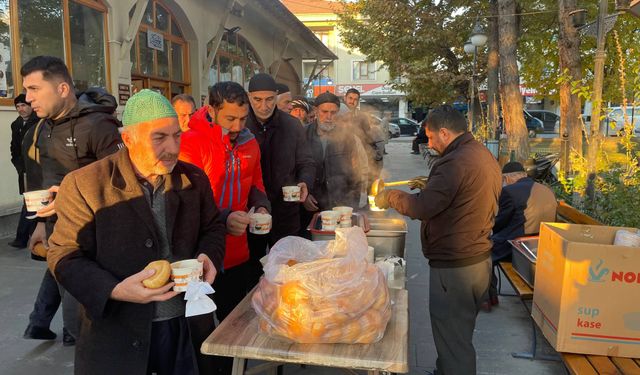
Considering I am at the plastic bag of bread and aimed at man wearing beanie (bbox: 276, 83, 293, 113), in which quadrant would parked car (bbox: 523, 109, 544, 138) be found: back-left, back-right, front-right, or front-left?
front-right

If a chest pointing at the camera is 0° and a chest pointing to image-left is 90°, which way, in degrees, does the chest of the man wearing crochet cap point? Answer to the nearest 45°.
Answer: approximately 315°

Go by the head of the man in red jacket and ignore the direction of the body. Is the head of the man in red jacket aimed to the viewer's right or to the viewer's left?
to the viewer's right

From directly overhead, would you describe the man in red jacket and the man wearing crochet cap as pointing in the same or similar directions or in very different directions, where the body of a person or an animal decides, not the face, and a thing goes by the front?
same or similar directions

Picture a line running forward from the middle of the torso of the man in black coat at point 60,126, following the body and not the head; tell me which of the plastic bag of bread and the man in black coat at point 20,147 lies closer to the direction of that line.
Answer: the plastic bag of bread

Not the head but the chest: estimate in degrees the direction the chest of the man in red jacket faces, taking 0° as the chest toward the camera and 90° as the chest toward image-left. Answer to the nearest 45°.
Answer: approximately 315°

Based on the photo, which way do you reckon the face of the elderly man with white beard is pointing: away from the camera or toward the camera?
toward the camera

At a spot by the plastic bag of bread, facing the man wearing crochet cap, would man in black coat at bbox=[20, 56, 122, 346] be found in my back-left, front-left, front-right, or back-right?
front-right
